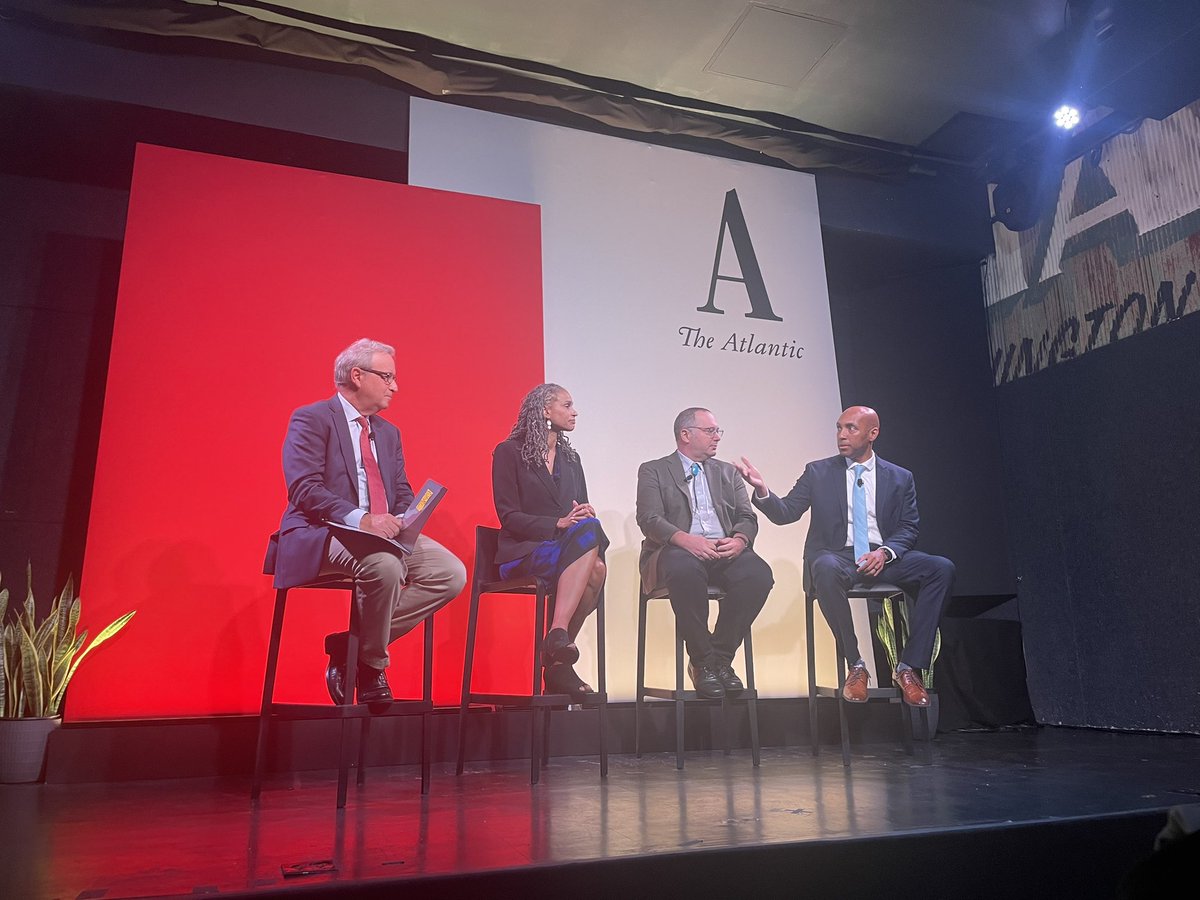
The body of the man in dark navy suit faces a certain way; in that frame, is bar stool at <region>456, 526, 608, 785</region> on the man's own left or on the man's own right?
on the man's own right

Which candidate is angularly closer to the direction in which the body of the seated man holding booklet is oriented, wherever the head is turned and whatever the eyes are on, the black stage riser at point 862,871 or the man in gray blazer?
the black stage riser

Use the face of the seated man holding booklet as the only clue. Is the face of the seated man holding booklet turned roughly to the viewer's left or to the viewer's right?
to the viewer's right

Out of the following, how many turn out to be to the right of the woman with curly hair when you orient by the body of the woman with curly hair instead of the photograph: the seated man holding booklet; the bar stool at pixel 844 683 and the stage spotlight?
1

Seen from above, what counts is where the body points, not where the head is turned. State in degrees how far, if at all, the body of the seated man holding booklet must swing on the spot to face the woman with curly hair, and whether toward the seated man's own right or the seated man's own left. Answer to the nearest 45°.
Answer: approximately 45° to the seated man's own left

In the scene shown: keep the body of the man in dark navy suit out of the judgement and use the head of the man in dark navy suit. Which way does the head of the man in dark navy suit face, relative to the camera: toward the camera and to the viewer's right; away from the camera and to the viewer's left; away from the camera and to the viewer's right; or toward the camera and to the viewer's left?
toward the camera and to the viewer's left

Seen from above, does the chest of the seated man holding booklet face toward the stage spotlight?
no

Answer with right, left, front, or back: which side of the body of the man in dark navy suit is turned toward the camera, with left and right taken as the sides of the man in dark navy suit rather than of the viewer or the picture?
front

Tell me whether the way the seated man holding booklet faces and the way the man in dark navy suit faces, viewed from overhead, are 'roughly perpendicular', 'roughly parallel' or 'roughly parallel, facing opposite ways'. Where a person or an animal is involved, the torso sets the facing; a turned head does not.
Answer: roughly perpendicular

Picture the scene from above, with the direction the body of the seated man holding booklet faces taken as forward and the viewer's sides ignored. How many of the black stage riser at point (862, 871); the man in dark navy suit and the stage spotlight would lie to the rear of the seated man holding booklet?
0

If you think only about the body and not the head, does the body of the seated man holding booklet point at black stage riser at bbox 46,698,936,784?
no

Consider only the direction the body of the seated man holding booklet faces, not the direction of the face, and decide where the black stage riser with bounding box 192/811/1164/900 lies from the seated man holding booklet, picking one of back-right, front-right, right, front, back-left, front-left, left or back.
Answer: front

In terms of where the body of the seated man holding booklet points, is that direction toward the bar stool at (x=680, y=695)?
no

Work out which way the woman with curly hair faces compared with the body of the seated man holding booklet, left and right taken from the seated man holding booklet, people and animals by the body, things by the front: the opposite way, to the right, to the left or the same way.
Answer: the same way

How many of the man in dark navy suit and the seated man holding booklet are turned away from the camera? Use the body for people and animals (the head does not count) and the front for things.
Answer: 0

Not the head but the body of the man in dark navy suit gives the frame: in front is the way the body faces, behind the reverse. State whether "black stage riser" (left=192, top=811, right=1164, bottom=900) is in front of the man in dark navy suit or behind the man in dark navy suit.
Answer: in front

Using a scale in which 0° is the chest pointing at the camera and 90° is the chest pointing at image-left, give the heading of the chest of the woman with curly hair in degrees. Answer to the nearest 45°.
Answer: approximately 315°
